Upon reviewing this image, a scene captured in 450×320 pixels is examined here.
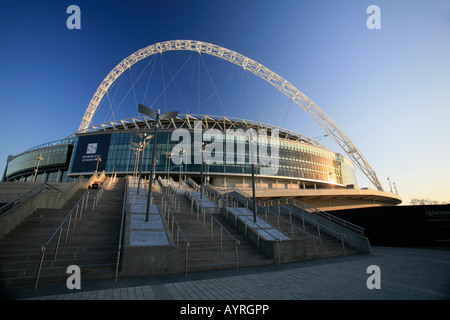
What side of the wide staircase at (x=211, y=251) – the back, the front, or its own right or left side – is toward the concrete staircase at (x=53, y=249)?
right

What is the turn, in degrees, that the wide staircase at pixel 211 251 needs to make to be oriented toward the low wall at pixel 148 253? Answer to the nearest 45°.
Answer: approximately 45° to its right

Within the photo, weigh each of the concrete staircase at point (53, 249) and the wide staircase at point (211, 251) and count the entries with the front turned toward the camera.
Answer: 2

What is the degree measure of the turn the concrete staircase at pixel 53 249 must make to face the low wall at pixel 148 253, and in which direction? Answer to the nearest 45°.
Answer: approximately 45° to its left

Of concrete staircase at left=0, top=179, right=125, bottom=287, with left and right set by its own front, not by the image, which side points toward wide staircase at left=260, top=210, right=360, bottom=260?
left

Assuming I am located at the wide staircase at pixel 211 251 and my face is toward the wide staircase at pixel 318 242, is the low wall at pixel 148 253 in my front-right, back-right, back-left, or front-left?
back-right

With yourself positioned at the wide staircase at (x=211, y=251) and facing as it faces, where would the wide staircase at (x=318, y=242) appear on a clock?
the wide staircase at (x=318, y=242) is roughly at 8 o'clock from the wide staircase at (x=211, y=251).

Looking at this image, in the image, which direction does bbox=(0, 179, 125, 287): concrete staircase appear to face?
toward the camera

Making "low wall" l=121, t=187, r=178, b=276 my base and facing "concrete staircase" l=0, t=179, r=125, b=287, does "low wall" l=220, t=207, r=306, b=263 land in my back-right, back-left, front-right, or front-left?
back-right
